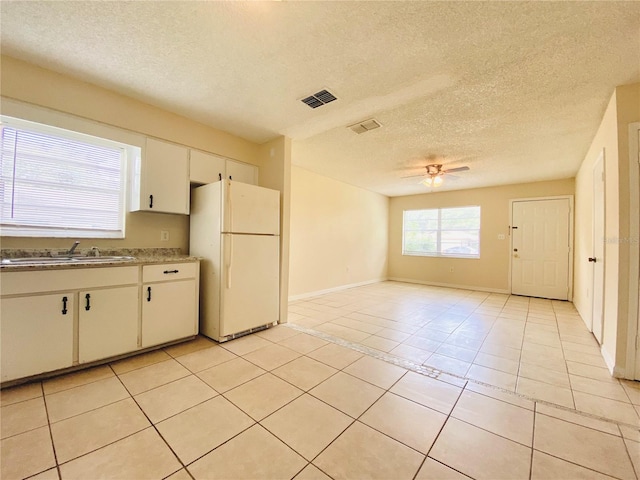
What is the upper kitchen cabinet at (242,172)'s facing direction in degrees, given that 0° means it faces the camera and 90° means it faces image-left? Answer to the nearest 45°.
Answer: approximately 315°

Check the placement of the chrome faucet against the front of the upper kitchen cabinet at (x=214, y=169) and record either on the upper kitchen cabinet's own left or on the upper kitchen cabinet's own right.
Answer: on the upper kitchen cabinet's own right

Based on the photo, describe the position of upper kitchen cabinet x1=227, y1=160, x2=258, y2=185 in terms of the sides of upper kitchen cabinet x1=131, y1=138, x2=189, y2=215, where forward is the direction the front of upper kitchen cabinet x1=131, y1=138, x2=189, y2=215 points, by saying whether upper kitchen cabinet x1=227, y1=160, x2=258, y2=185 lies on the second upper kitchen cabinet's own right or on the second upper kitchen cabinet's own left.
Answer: on the second upper kitchen cabinet's own left

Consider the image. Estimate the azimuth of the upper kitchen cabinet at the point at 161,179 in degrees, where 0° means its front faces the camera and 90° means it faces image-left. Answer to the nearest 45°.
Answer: approximately 315°
